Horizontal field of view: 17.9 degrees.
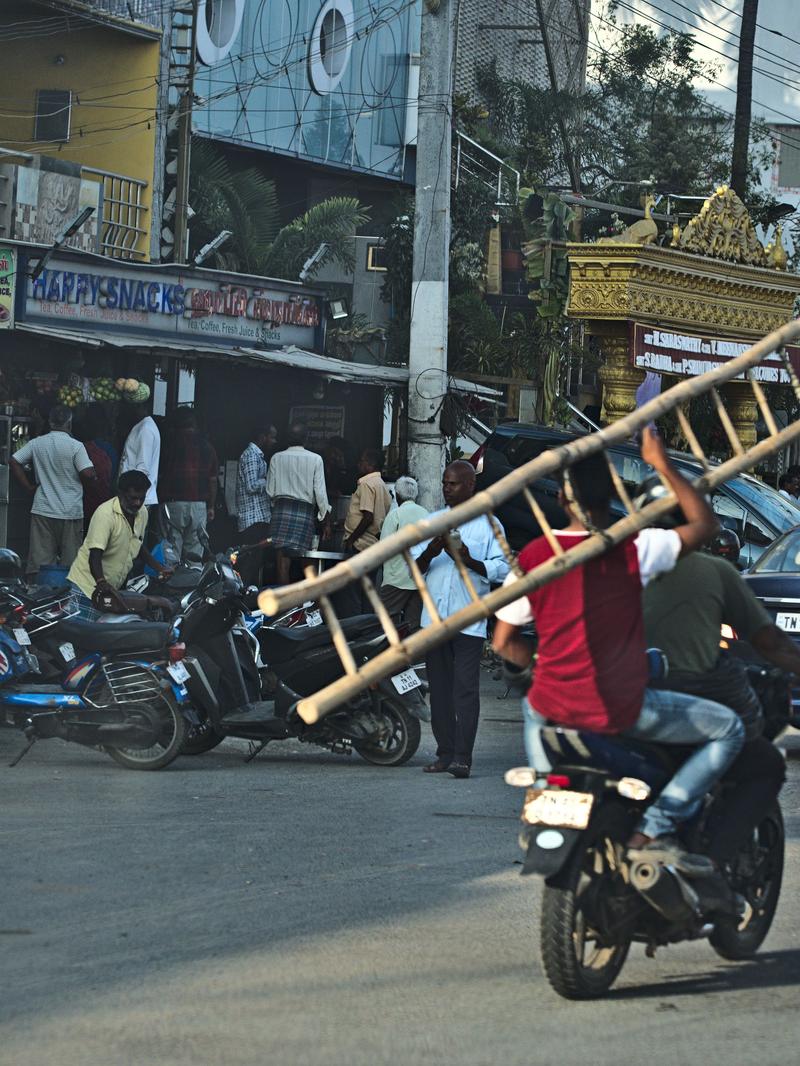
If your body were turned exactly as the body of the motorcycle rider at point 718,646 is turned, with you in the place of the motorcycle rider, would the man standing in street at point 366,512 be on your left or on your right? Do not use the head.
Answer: on your left

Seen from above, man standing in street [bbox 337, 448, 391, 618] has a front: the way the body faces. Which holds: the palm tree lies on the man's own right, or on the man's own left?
on the man's own right

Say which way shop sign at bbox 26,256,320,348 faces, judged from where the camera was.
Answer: facing the viewer and to the right of the viewer

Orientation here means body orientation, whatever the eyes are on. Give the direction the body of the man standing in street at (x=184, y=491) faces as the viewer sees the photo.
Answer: away from the camera

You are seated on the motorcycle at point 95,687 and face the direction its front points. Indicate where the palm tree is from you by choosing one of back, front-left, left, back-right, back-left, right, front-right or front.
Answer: right

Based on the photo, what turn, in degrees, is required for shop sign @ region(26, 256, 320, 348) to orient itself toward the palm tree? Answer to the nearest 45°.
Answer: approximately 135° to its left

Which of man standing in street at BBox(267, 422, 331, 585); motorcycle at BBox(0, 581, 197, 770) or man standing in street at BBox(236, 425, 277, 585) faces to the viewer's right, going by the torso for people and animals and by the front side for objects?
man standing in street at BBox(236, 425, 277, 585)

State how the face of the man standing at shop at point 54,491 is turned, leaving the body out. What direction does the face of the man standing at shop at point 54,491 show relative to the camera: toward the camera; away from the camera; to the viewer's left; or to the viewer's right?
away from the camera

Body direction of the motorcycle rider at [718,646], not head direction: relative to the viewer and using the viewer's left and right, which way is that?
facing away from the viewer and to the right of the viewer

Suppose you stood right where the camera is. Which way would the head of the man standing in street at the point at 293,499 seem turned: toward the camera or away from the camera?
away from the camera

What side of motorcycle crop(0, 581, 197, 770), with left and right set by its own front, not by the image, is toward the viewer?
left

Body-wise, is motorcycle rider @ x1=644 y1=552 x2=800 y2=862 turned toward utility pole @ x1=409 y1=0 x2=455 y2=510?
no

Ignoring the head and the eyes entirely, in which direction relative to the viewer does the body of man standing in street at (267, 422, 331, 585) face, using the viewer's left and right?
facing away from the viewer

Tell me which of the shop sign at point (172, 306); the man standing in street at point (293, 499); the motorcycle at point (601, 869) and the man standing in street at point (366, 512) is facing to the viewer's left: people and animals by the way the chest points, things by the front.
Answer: the man standing in street at point (366, 512)
